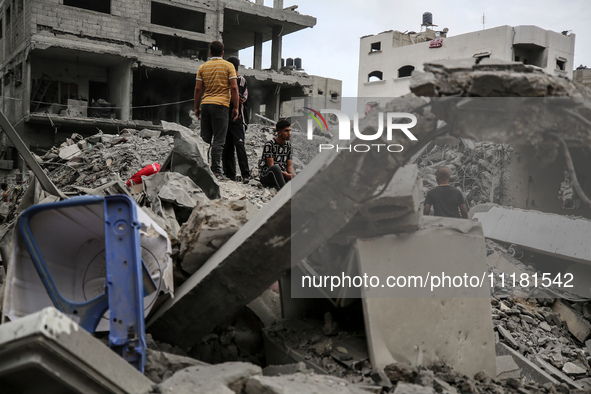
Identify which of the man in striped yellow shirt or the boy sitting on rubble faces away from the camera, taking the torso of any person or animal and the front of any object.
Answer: the man in striped yellow shirt

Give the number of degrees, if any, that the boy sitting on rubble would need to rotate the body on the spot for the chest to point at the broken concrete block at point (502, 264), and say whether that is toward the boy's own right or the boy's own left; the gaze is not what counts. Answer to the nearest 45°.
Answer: approximately 45° to the boy's own left

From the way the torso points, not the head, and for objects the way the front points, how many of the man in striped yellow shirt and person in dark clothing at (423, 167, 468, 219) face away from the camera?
2

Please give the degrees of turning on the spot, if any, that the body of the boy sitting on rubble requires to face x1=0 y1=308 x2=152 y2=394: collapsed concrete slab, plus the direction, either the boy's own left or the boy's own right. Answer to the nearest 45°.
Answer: approximately 45° to the boy's own right

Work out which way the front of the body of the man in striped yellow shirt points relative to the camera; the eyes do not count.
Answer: away from the camera

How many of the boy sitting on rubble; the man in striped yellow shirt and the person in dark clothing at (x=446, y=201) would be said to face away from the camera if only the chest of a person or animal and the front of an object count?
2

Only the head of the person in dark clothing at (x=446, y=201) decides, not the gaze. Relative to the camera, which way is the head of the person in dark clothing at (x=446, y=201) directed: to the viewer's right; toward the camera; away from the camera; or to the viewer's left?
away from the camera

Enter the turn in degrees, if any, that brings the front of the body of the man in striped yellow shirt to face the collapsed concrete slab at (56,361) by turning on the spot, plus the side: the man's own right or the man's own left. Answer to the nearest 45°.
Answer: approximately 180°

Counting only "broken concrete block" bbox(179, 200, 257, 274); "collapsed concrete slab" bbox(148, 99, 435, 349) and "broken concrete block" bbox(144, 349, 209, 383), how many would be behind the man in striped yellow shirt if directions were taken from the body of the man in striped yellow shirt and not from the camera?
3

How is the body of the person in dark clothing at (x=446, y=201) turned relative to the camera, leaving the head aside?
away from the camera
